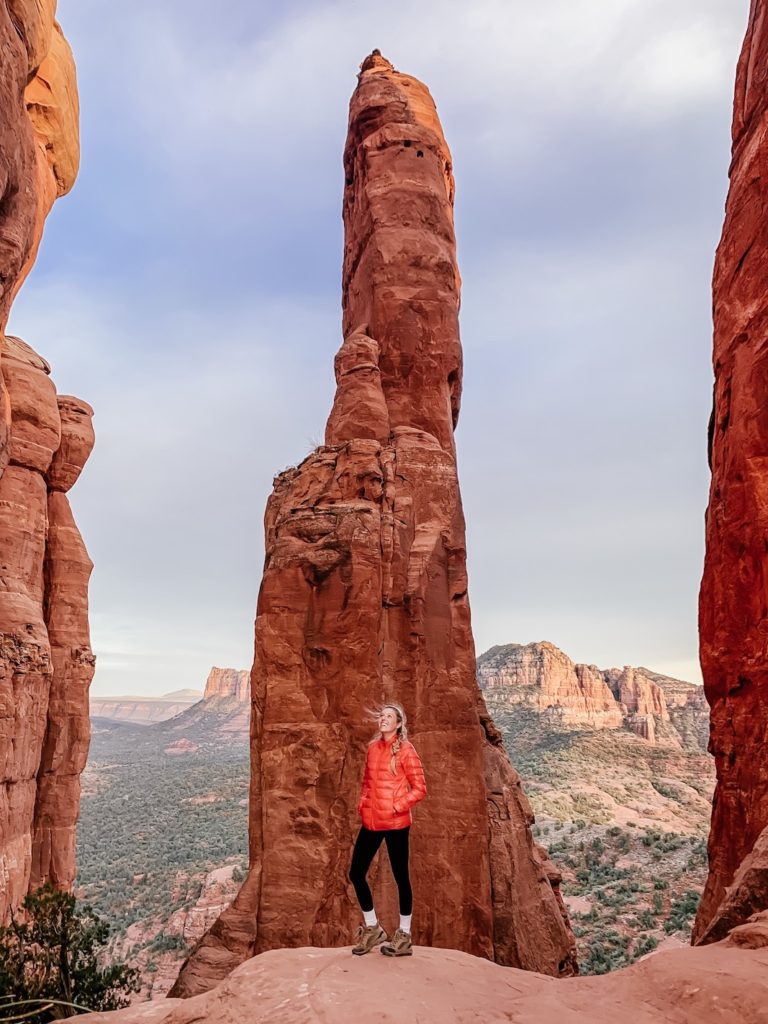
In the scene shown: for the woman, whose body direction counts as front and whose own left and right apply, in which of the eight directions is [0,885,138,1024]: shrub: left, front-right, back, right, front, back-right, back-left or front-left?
right

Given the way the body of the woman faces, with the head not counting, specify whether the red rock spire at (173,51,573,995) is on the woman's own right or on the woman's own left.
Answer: on the woman's own right

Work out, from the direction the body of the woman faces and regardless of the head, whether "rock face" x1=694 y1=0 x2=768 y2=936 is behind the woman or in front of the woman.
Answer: behind

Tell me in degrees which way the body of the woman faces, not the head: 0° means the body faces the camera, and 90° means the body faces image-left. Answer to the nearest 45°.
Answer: approximately 45°

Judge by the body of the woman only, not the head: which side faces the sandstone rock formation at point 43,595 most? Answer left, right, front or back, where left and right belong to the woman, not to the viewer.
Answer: right
